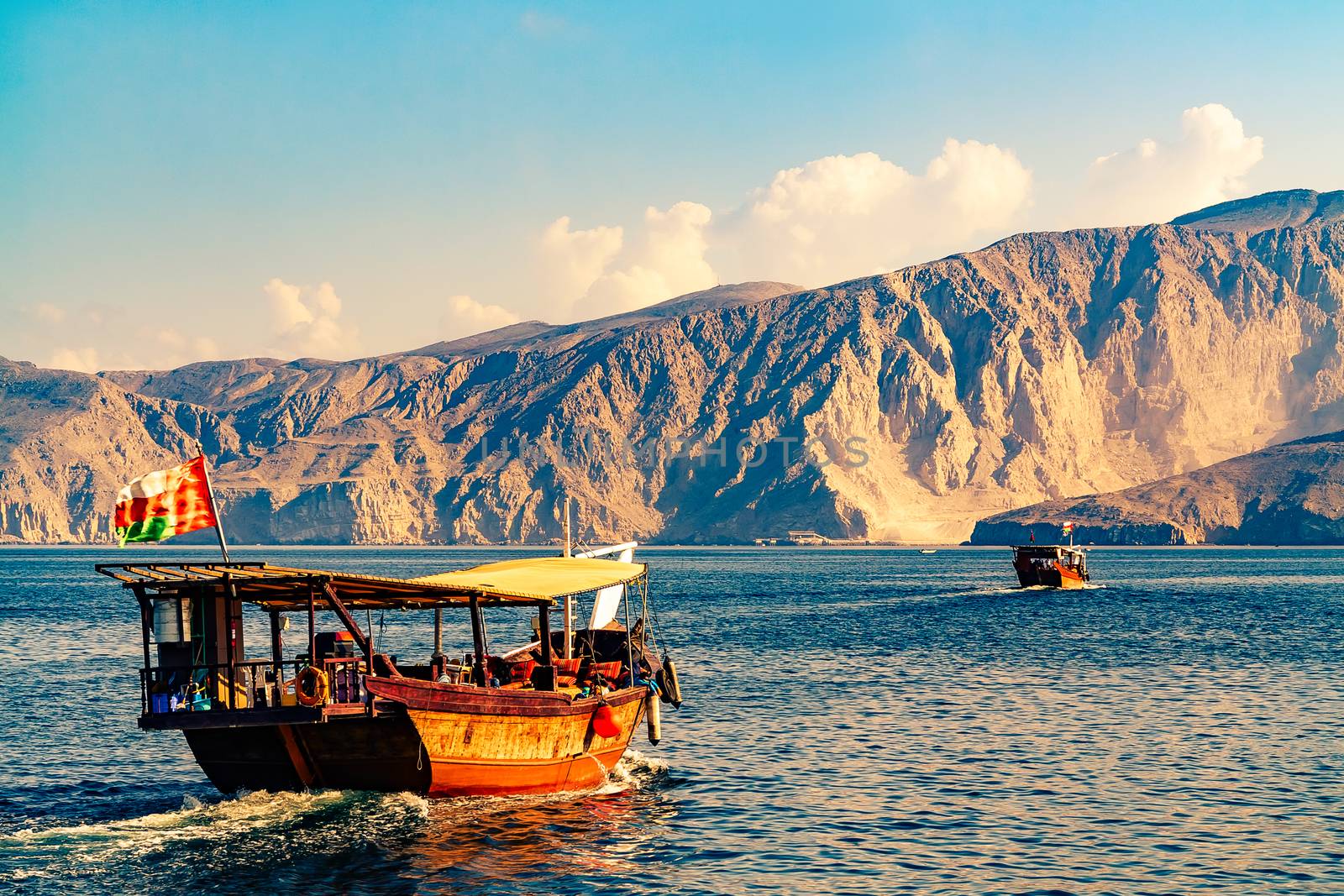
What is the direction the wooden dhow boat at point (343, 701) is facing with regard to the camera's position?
facing away from the viewer and to the right of the viewer
